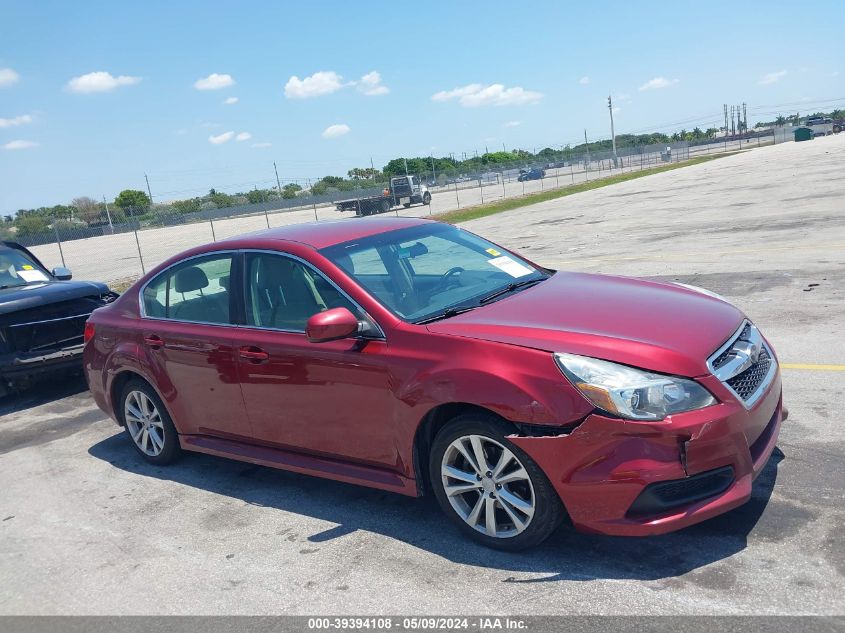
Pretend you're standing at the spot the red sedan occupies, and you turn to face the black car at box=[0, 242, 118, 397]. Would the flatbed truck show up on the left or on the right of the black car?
right

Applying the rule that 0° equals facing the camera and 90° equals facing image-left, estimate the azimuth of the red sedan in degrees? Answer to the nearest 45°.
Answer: approximately 315°

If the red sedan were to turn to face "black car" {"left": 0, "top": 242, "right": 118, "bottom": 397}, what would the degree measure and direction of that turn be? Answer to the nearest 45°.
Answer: approximately 180°

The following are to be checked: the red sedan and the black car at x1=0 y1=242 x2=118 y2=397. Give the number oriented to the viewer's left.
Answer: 0

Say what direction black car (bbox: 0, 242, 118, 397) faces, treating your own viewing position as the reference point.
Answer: facing the viewer and to the right of the viewer

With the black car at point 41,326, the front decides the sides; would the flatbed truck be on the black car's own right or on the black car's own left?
on the black car's own left

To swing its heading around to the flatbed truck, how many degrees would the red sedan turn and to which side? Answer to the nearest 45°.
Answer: approximately 135° to its left

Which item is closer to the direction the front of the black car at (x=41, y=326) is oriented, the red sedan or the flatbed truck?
the red sedan
